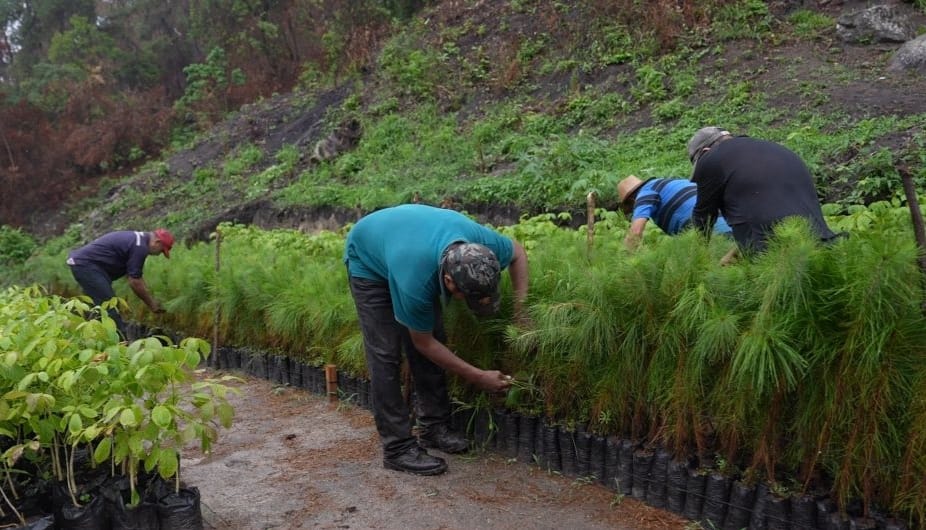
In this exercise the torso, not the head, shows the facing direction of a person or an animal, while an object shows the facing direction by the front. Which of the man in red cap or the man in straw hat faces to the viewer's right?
the man in red cap

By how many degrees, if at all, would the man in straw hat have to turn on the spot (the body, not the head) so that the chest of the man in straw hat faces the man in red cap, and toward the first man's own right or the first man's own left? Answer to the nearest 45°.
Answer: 0° — they already face them

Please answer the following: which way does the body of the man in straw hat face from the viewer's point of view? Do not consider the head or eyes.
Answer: to the viewer's left

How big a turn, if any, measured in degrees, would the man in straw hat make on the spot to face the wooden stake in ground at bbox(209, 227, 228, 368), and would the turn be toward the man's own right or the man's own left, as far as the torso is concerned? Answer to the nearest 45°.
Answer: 0° — they already face it

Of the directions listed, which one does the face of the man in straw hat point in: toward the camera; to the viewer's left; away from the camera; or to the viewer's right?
to the viewer's left

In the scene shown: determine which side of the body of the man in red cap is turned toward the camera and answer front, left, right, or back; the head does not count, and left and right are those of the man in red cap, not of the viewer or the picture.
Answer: right

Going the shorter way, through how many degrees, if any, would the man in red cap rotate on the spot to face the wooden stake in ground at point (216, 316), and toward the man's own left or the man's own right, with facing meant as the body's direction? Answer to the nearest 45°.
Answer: approximately 45° to the man's own right

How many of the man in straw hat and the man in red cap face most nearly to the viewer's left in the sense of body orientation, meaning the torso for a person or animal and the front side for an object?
1

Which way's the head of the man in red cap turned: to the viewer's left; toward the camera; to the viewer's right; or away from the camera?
to the viewer's right

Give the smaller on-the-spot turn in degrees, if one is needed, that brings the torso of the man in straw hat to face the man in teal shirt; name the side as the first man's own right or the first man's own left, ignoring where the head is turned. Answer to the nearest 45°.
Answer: approximately 45° to the first man's own left
